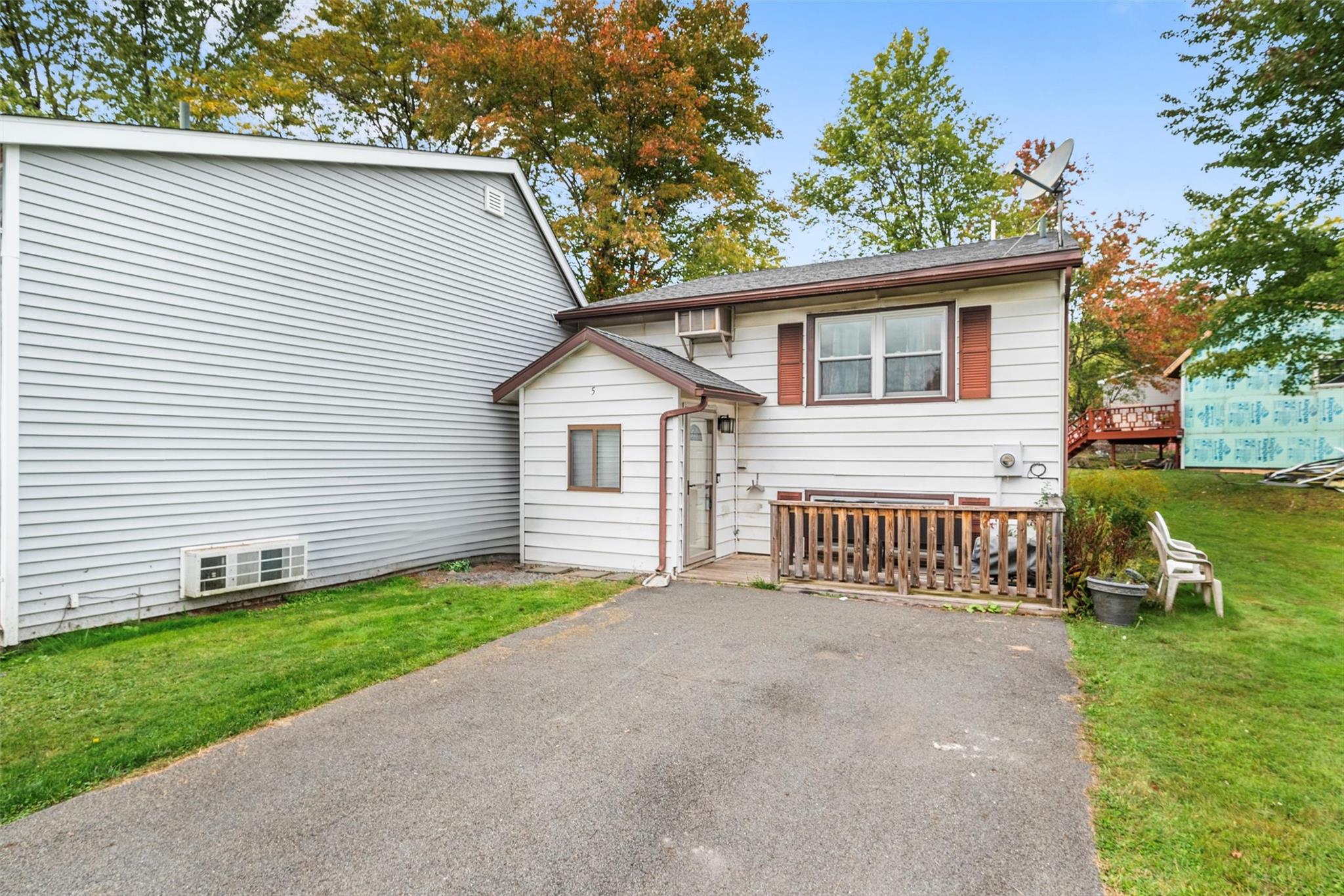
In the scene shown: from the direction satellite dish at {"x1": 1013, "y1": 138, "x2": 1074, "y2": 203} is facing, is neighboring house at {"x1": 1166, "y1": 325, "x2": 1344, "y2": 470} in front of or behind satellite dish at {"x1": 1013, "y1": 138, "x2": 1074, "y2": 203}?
behind

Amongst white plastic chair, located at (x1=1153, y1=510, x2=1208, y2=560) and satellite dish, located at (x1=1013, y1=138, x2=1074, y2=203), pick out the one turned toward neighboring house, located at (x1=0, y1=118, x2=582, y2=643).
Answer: the satellite dish

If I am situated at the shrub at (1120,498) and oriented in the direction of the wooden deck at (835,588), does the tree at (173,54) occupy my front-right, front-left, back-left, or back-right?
front-right

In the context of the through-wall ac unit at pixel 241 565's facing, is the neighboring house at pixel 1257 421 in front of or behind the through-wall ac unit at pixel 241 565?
in front

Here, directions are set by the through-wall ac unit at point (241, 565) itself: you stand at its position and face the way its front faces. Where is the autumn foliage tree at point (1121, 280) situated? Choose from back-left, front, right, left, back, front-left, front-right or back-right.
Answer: front-left

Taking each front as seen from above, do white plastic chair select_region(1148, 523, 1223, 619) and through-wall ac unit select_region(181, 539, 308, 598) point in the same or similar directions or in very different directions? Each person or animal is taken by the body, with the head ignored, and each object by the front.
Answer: same or similar directions

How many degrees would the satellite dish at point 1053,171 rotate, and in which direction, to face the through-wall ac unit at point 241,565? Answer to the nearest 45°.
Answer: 0° — it already faces it

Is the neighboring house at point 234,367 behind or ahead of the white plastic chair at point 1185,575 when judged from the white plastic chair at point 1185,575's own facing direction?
behind

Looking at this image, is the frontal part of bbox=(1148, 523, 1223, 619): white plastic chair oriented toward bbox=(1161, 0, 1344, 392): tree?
no

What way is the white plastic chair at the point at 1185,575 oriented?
to the viewer's right

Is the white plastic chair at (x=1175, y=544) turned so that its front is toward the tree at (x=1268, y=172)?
no

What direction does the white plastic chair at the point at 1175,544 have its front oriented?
to the viewer's right

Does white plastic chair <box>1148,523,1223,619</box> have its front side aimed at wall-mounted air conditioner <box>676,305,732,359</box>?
no

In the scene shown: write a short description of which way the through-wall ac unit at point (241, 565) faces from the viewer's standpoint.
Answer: facing the viewer and to the right of the viewer

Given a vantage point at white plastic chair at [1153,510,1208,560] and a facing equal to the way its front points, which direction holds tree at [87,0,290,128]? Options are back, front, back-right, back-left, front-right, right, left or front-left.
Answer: back
